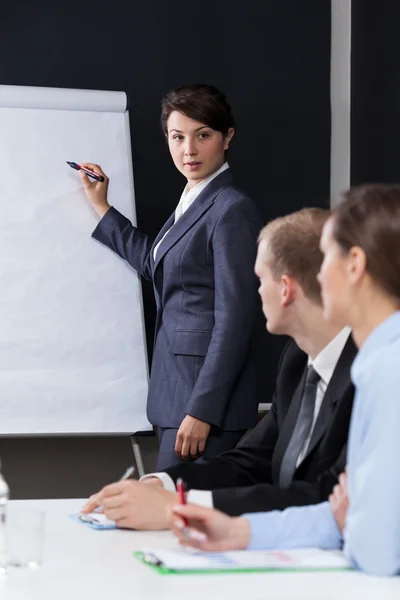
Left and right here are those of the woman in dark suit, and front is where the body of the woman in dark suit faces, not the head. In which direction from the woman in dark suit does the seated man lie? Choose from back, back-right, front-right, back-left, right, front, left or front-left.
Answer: front-left

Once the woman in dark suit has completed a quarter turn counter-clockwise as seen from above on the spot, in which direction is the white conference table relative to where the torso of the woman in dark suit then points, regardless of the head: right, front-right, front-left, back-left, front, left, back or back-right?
front-right

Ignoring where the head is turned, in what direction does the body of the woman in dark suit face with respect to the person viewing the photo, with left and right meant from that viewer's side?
facing the viewer and to the left of the viewer

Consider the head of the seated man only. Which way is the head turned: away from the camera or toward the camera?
away from the camera
